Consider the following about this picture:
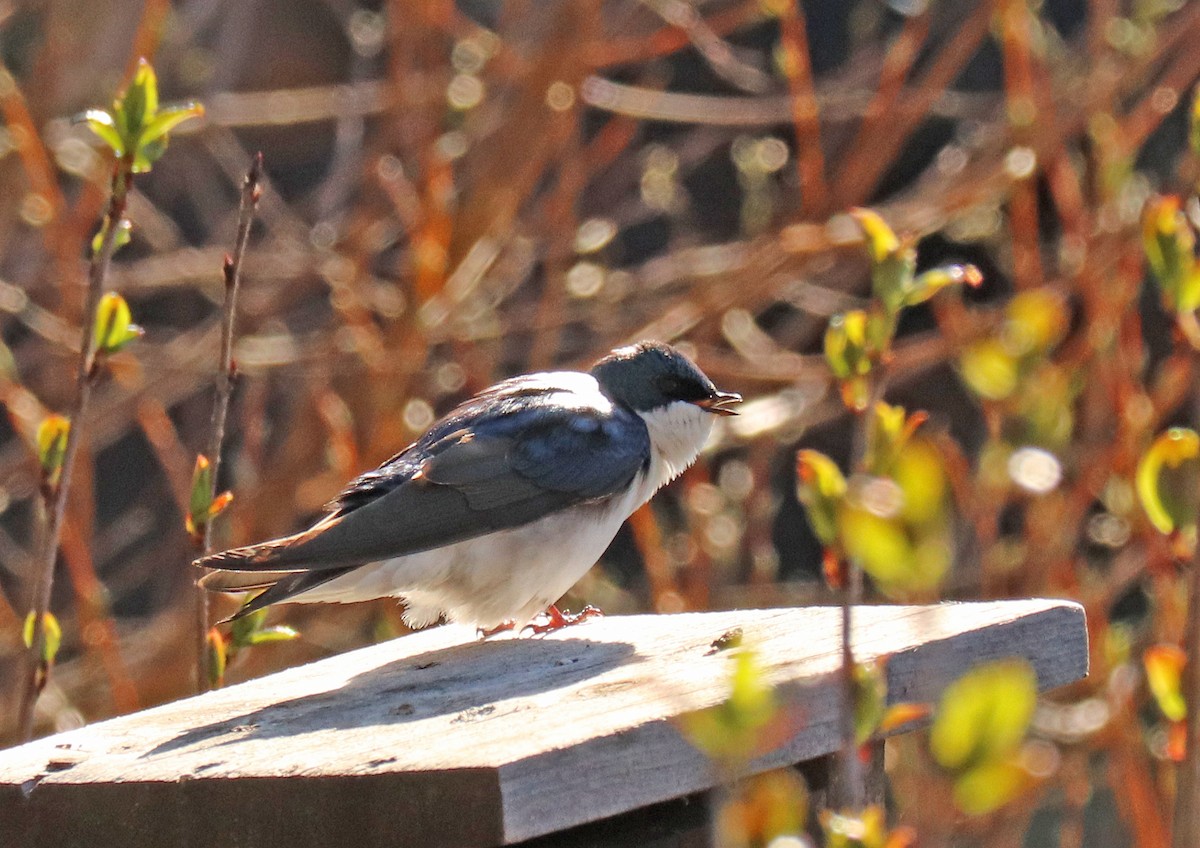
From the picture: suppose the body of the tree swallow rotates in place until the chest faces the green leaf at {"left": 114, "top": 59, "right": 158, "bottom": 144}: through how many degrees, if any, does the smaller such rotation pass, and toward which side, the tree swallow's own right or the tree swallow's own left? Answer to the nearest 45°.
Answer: approximately 135° to the tree swallow's own left

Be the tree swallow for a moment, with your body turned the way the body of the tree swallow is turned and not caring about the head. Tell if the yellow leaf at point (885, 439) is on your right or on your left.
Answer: on your right

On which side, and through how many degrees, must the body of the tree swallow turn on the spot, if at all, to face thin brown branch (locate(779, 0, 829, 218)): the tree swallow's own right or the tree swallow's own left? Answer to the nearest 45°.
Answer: approximately 45° to the tree swallow's own left

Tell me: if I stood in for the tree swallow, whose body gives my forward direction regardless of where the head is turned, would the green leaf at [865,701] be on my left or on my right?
on my right

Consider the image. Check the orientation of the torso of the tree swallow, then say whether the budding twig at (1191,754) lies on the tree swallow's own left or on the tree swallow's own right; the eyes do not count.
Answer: on the tree swallow's own right

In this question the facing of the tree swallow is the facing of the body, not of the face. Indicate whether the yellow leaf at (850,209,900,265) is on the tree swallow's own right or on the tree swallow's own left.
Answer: on the tree swallow's own right

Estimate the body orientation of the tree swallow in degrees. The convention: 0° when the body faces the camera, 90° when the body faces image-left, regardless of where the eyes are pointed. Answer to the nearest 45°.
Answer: approximately 270°
